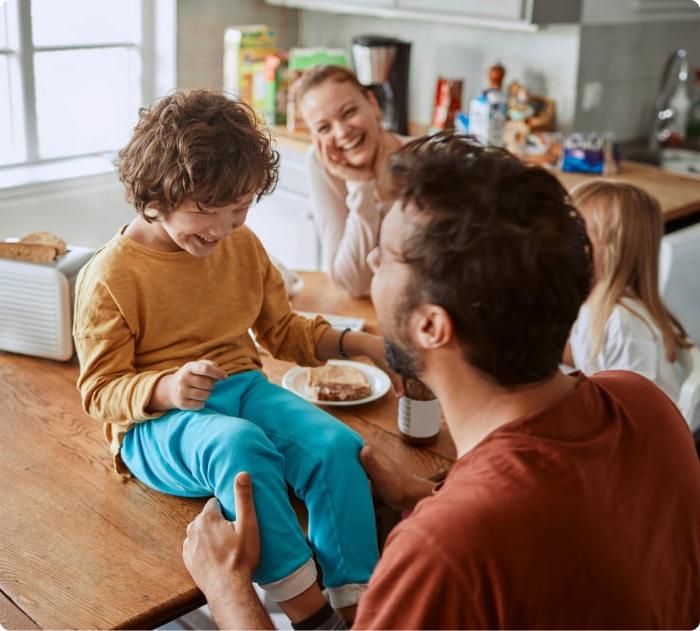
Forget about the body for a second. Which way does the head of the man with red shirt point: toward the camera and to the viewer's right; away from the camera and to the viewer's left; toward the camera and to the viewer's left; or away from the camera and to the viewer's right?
away from the camera and to the viewer's left

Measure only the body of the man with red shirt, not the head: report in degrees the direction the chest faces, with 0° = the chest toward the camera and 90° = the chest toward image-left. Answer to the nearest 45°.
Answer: approximately 135°

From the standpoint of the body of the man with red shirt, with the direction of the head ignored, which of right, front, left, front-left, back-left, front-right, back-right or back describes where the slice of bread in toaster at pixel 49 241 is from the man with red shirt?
front

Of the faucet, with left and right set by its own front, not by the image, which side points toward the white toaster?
right

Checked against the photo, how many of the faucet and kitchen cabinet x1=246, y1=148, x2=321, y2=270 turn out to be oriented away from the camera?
0

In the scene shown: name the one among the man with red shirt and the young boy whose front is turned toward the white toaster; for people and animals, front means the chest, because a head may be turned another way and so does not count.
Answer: the man with red shirt

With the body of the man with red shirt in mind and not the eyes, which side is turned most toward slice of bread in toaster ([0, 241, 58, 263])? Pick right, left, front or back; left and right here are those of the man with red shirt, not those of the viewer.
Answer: front

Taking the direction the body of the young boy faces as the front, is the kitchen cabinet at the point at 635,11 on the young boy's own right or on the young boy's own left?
on the young boy's own left

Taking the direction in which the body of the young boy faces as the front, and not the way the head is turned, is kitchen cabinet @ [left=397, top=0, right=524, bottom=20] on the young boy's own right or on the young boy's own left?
on the young boy's own left

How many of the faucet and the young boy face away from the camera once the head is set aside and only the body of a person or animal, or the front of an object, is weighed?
0

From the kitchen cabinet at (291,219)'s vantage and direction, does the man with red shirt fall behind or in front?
in front

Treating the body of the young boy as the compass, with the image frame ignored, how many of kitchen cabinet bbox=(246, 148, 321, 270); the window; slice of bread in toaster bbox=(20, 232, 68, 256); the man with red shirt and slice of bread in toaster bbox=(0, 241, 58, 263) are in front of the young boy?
1

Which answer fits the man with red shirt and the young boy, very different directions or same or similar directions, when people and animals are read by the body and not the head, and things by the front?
very different directions

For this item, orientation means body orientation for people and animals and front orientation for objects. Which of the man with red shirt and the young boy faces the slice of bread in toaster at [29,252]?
the man with red shirt
